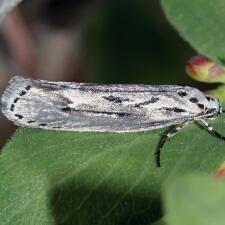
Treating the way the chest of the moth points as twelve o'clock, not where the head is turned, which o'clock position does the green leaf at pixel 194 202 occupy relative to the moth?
The green leaf is roughly at 3 o'clock from the moth.

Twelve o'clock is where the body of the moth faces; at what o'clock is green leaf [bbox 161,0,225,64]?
The green leaf is roughly at 12 o'clock from the moth.

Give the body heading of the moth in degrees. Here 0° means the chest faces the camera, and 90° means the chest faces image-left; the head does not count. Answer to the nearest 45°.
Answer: approximately 270°
